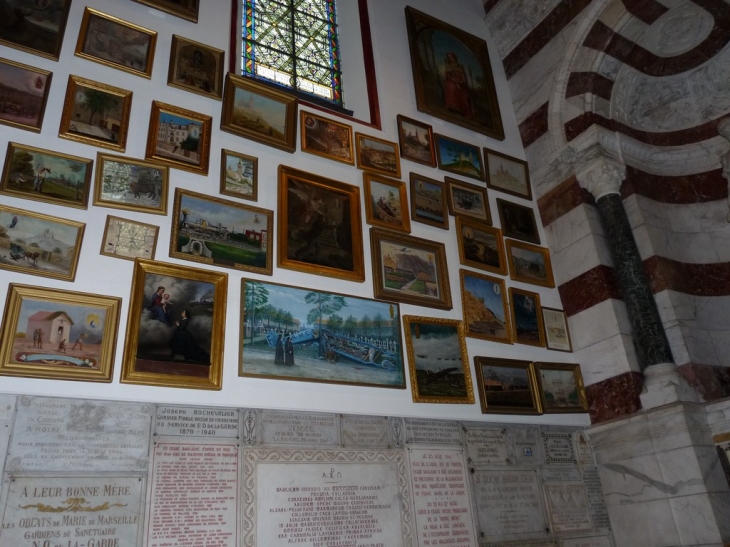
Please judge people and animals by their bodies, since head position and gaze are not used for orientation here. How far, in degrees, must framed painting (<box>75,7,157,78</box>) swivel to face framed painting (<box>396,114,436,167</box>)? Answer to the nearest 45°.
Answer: approximately 90° to its left

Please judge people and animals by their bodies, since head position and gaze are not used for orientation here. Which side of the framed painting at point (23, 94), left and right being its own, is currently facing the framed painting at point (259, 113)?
left

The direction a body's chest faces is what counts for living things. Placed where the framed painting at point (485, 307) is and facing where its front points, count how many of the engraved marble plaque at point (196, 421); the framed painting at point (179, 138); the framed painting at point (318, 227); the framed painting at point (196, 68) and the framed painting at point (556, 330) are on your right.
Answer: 4

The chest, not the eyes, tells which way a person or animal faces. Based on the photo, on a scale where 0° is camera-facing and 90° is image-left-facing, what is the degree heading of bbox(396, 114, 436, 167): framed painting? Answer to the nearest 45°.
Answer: approximately 315°

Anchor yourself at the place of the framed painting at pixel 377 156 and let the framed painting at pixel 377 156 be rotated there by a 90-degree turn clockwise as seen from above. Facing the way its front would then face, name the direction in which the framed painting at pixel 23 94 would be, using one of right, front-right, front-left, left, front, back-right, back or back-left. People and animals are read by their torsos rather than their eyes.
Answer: front

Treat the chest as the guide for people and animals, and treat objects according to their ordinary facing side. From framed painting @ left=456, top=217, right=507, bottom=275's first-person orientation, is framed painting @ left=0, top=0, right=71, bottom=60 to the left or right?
on its right

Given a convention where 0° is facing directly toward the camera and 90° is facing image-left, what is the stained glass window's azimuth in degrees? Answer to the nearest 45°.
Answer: approximately 315°

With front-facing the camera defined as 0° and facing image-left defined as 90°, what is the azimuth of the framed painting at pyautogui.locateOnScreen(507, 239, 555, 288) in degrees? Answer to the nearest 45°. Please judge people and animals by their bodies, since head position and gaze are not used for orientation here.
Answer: approximately 315°

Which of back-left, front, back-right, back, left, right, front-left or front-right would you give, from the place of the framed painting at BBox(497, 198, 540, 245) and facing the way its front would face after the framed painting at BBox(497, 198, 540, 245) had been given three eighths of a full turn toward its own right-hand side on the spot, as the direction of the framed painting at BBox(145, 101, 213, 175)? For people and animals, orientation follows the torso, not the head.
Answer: front-left

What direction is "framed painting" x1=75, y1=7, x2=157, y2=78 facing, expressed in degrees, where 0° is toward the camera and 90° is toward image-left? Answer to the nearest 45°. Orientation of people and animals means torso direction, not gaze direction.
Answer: approximately 0°

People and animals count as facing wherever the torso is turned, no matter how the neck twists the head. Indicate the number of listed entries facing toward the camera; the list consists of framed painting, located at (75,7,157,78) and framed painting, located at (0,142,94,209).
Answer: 2

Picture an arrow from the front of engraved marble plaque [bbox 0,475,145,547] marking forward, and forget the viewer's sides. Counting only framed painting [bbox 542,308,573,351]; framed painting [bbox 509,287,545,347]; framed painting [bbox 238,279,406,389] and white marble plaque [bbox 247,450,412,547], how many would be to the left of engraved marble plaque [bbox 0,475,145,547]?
4

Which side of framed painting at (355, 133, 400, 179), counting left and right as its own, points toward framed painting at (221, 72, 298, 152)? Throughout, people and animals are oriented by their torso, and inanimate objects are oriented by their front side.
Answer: right
